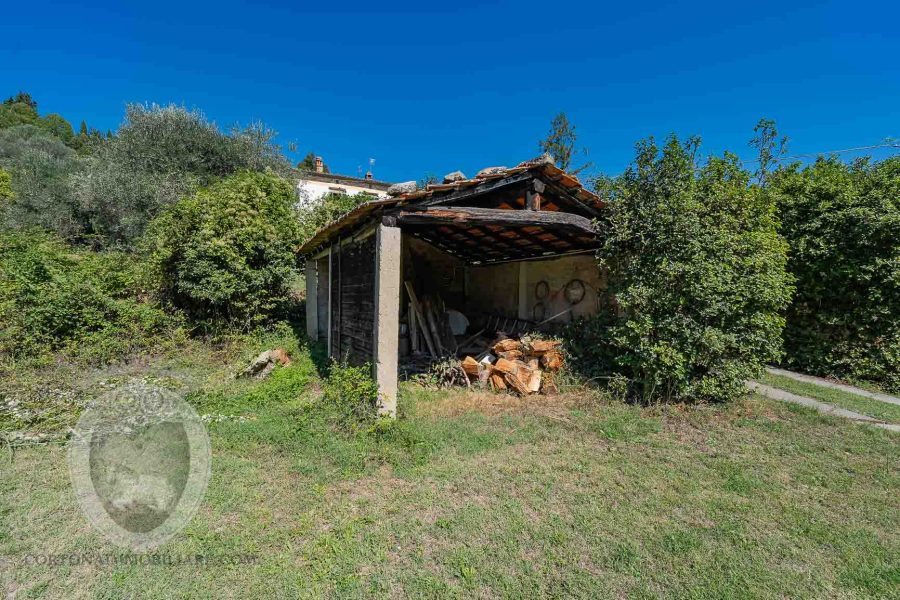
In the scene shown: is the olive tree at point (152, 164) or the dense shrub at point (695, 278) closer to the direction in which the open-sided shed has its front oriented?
the dense shrub

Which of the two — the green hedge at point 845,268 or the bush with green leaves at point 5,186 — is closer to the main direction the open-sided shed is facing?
the green hedge

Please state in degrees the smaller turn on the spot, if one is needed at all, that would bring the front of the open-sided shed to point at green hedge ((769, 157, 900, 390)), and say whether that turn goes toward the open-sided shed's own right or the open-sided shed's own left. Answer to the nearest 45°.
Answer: approximately 45° to the open-sided shed's own left

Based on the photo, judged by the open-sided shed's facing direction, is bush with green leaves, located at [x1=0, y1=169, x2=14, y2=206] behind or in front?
behind

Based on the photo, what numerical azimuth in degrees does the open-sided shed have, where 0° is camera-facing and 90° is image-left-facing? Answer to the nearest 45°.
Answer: approximately 315°

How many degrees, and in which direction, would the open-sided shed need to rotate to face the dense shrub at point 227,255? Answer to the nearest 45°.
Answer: approximately 135° to its right

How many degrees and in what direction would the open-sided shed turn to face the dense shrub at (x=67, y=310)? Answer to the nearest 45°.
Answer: approximately 135° to its right
